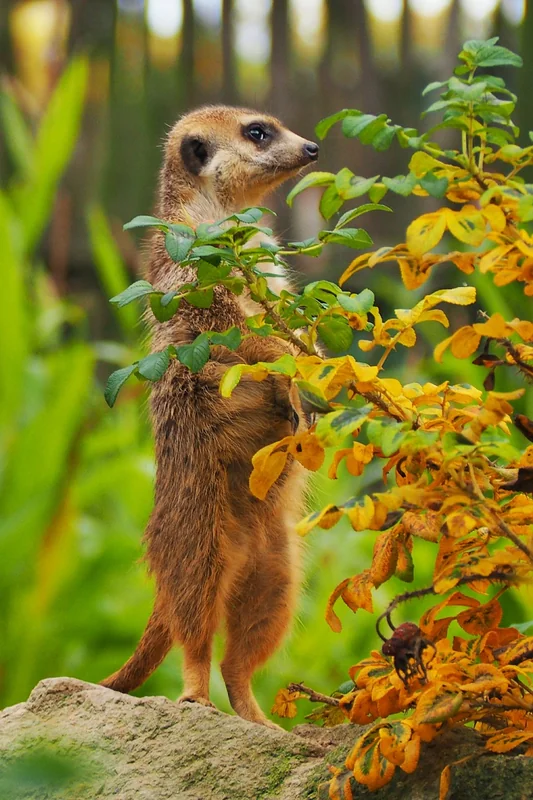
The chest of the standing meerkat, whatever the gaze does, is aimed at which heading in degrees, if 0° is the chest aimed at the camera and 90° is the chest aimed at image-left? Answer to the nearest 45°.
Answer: approximately 270°

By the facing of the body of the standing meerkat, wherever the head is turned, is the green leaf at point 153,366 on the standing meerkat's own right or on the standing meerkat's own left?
on the standing meerkat's own right

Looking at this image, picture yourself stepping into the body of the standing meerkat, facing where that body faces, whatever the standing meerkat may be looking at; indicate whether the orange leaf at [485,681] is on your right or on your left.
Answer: on your right

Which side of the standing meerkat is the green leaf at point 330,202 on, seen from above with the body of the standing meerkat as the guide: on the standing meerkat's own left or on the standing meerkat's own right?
on the standing meerkat's own right

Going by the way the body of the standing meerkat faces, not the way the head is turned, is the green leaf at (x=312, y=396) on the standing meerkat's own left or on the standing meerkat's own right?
on the standing meerkat's own right
